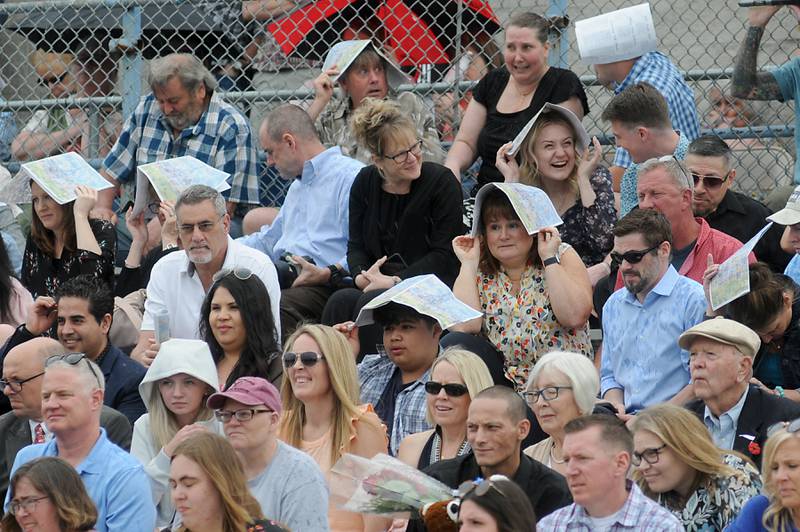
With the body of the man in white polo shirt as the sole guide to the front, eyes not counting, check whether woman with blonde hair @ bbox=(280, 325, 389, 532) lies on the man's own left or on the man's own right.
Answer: on the man's own left

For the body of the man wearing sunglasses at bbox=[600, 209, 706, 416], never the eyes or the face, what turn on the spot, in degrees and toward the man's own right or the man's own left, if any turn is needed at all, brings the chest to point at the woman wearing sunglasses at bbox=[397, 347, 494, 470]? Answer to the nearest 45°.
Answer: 0° — they already face them

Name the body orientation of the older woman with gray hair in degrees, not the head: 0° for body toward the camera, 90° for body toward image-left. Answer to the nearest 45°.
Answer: approximately 45°

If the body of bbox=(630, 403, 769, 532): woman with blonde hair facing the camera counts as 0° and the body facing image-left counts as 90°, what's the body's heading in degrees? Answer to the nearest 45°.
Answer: approximately 45°

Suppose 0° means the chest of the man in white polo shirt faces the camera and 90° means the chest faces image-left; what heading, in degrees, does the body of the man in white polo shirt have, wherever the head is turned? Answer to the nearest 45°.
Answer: approximately 45°

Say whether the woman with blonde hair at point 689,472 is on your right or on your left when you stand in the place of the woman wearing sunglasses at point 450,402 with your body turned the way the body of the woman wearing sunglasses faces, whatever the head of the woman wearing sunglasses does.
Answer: on your left

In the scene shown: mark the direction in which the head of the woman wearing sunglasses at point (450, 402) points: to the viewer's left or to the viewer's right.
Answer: to the viewer's left

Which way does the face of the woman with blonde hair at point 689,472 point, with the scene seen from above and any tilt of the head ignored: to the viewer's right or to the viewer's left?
to the viewer's left

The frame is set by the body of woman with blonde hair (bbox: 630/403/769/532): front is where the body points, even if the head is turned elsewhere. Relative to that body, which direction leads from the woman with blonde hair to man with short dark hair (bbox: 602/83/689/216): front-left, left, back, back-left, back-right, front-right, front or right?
back-right
